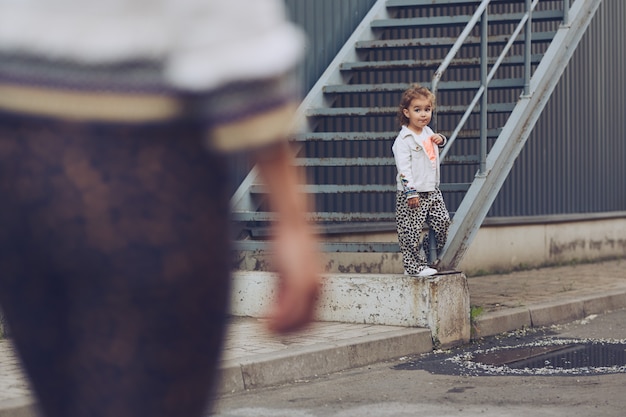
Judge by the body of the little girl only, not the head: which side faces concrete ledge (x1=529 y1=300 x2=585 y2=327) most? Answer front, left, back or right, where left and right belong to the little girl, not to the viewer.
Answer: left

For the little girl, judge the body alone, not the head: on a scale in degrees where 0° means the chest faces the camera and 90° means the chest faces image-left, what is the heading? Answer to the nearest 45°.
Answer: approximately 315°

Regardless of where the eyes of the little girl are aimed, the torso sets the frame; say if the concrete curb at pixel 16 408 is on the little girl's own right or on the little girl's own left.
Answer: on the little girl's own right

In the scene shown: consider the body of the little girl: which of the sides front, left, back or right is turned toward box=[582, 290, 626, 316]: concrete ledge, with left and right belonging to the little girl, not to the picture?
left

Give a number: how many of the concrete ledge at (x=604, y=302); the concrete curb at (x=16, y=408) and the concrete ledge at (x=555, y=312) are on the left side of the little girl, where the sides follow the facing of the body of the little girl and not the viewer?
2
